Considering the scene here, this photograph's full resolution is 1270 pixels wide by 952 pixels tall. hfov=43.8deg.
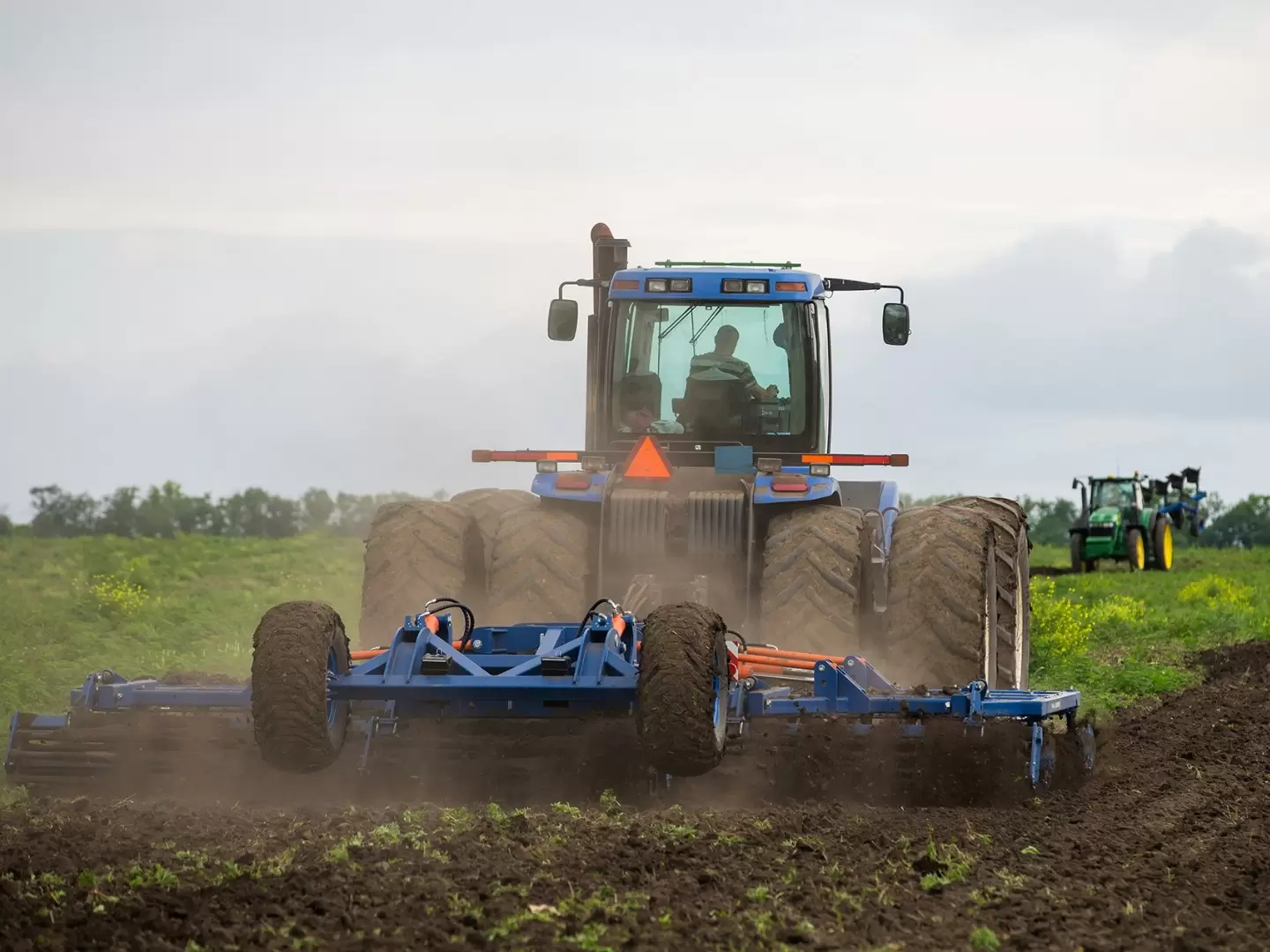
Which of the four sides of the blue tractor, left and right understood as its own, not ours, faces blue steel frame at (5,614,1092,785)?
back

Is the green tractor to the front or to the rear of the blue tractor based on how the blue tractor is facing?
to the front

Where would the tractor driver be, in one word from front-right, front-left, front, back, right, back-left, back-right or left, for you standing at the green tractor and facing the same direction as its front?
front-left

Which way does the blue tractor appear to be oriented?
away from the camera

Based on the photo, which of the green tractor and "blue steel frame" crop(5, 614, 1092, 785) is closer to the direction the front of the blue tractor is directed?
the green tractor

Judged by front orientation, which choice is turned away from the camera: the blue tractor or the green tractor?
the blue tractor

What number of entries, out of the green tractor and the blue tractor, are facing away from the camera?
1

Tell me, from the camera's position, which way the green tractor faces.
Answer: facing the viewer and to the left of the viewer
